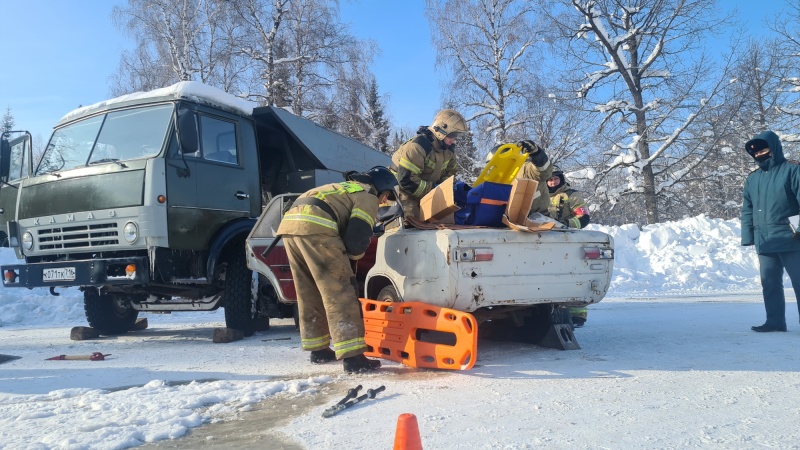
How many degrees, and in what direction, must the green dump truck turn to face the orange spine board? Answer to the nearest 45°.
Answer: approximately 90° to its left

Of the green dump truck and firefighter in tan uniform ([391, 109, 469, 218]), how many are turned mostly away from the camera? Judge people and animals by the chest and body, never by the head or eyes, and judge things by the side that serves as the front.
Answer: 0

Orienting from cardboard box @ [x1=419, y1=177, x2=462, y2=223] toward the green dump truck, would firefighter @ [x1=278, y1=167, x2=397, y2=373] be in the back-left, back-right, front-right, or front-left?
front-left

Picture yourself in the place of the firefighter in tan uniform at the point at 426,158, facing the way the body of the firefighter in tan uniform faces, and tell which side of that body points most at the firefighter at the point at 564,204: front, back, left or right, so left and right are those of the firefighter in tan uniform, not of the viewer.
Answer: left

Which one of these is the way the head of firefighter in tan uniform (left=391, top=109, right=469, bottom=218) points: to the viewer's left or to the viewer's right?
to the viewer's right

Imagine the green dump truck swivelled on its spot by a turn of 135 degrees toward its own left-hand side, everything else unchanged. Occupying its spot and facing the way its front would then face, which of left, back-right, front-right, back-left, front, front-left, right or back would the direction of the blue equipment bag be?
front-right

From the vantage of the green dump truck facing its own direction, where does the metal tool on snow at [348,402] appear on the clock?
The metal tool on snow is roughly at 10 o'clock from the green dump truck.

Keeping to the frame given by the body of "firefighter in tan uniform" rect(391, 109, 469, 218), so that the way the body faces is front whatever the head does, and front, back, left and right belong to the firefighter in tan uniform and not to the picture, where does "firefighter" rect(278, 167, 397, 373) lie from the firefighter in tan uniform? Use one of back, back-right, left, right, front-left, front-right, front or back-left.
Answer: right

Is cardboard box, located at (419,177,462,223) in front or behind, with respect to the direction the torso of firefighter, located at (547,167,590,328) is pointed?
in front

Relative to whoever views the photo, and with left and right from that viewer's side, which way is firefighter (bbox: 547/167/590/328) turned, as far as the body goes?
facing the viewer and to the left of the viewer

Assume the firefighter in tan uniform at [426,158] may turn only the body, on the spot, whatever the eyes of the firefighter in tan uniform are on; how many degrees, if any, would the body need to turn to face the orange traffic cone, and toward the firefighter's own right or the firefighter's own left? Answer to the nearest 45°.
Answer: approximately 45° to the firefighter's own right

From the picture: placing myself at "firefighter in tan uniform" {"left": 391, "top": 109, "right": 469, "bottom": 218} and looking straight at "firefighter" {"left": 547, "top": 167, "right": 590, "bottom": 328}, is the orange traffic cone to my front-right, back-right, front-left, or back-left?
back-right

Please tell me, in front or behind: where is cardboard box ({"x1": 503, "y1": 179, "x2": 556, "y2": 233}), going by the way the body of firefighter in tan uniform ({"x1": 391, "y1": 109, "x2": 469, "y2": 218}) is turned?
in front

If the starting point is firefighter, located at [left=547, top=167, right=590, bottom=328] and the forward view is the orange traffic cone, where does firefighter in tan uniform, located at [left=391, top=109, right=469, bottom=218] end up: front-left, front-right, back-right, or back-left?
front-right

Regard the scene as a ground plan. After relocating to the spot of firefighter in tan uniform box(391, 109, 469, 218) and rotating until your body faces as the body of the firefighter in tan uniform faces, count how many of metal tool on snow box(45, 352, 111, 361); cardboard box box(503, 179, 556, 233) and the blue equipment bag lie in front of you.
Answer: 2

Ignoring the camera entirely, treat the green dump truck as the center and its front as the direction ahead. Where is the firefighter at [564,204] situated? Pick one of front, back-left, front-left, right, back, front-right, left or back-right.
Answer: back-left

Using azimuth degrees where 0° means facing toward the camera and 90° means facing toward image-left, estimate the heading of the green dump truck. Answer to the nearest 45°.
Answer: approximately 45°

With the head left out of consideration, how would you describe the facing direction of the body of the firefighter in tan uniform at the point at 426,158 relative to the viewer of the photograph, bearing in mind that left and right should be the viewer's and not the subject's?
facing the viewer and to the right of the viewer
